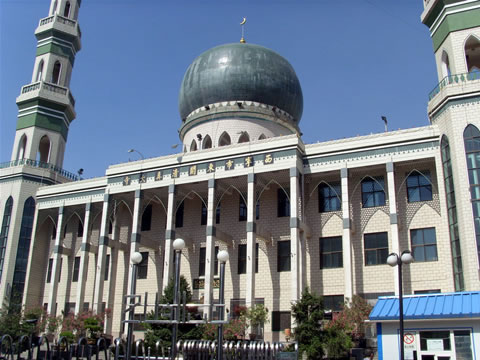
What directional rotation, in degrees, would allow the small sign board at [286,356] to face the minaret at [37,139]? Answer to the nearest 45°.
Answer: approximately 135° to its right

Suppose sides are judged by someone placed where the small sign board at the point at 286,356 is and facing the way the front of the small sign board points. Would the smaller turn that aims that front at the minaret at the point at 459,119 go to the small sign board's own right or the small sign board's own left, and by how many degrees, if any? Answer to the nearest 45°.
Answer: approximately 135° to the small sign board's own left

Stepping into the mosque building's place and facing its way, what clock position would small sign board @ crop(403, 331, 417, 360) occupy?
The small sign board is roughly at 10 o'clock from the mosque building.

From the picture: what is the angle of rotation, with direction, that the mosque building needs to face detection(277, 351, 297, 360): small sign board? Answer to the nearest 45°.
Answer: approximately 45° to its left

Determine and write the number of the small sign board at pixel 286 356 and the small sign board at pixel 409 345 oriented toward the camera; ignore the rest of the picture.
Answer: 2

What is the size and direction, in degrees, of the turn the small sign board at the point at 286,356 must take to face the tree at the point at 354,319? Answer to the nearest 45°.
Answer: approximately 180°

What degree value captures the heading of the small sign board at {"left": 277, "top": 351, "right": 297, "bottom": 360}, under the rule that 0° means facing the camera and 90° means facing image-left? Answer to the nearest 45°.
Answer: approximately 0°

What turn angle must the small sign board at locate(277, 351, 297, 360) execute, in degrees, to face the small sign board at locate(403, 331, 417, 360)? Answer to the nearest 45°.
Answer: approximately 90° to its left

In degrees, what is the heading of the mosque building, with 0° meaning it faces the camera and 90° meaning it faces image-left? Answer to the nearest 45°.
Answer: approximately 45°

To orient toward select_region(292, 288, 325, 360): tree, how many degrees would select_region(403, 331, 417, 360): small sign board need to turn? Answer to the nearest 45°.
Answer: approximately 135° to its right
